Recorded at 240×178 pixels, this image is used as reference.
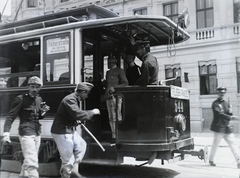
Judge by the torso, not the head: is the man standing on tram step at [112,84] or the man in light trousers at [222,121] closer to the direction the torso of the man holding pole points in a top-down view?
the man in light trousers

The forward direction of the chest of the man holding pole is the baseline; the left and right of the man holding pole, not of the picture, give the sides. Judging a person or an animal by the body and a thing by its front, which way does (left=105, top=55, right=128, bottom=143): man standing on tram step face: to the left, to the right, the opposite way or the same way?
to the right

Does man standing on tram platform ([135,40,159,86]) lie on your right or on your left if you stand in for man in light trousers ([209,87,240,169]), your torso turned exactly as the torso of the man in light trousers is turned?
on your right

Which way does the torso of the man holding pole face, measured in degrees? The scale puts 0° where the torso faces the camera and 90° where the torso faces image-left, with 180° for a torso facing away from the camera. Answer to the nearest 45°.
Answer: approximately 270°

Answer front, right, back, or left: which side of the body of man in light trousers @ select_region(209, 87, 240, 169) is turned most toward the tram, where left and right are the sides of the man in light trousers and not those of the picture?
right

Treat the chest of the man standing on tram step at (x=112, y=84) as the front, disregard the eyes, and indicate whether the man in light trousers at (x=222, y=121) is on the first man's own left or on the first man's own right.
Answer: on the first man's own left

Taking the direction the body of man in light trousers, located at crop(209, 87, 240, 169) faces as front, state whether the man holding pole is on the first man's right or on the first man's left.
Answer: on the first man's right

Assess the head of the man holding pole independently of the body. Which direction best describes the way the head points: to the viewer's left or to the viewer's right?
to the viewer's right

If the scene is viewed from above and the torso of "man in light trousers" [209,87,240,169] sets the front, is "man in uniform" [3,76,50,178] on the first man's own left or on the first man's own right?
on the first man's own right
